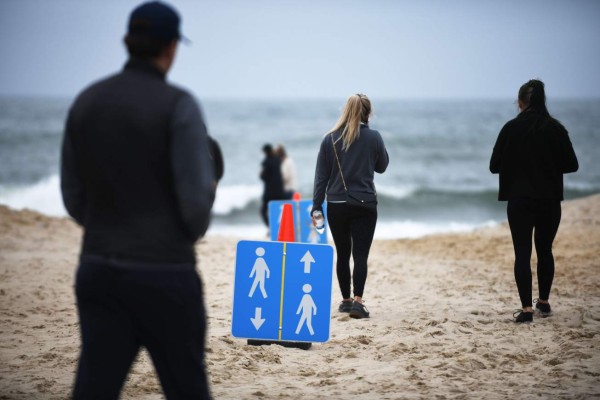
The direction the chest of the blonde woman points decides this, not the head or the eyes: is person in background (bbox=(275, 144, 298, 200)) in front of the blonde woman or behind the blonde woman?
in front

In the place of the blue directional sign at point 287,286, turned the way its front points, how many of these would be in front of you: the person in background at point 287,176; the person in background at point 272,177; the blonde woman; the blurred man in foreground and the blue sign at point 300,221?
1

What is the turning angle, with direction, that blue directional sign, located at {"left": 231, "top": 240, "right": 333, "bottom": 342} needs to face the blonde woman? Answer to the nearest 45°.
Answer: approximately 135° to its left

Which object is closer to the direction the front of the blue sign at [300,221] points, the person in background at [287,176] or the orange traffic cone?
the orange traffic cone

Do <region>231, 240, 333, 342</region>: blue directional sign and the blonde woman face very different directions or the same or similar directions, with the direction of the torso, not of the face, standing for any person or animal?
very different directions

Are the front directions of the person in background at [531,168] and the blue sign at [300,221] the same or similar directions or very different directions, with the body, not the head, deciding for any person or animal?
very different directions

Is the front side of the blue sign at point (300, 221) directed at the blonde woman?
yes

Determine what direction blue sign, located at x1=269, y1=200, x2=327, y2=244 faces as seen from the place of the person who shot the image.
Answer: facing the viewer

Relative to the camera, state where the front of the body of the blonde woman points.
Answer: away from the camera

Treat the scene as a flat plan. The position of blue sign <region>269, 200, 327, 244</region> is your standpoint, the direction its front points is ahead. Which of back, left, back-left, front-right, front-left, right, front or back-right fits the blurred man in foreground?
front

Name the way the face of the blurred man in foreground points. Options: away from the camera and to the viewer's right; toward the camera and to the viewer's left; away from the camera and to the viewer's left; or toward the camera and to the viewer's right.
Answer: away from the camera and to the viewer's right

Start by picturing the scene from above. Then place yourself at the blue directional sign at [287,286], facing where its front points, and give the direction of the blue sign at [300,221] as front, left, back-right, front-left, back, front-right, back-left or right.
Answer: back

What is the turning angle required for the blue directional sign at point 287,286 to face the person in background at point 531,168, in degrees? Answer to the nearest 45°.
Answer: approximately 90° to its left

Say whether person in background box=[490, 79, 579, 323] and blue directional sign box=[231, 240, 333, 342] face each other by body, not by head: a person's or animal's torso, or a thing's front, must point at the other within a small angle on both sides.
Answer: no

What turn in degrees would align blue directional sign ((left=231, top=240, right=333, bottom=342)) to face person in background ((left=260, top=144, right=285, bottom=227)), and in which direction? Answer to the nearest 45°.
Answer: approximately 180°

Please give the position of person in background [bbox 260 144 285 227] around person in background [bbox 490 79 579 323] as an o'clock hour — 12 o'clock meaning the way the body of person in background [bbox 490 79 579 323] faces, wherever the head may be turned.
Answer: person in background [bbox 260 144 285 227] is roughly at 11 o'clock from person in background [bbox 490 79 579 323].

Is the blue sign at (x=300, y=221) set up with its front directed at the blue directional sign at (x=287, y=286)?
yes

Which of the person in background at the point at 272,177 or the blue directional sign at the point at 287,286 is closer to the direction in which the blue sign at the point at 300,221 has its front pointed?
the blue directional sign

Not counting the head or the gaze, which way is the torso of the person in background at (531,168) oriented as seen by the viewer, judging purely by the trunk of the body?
away from the camera
